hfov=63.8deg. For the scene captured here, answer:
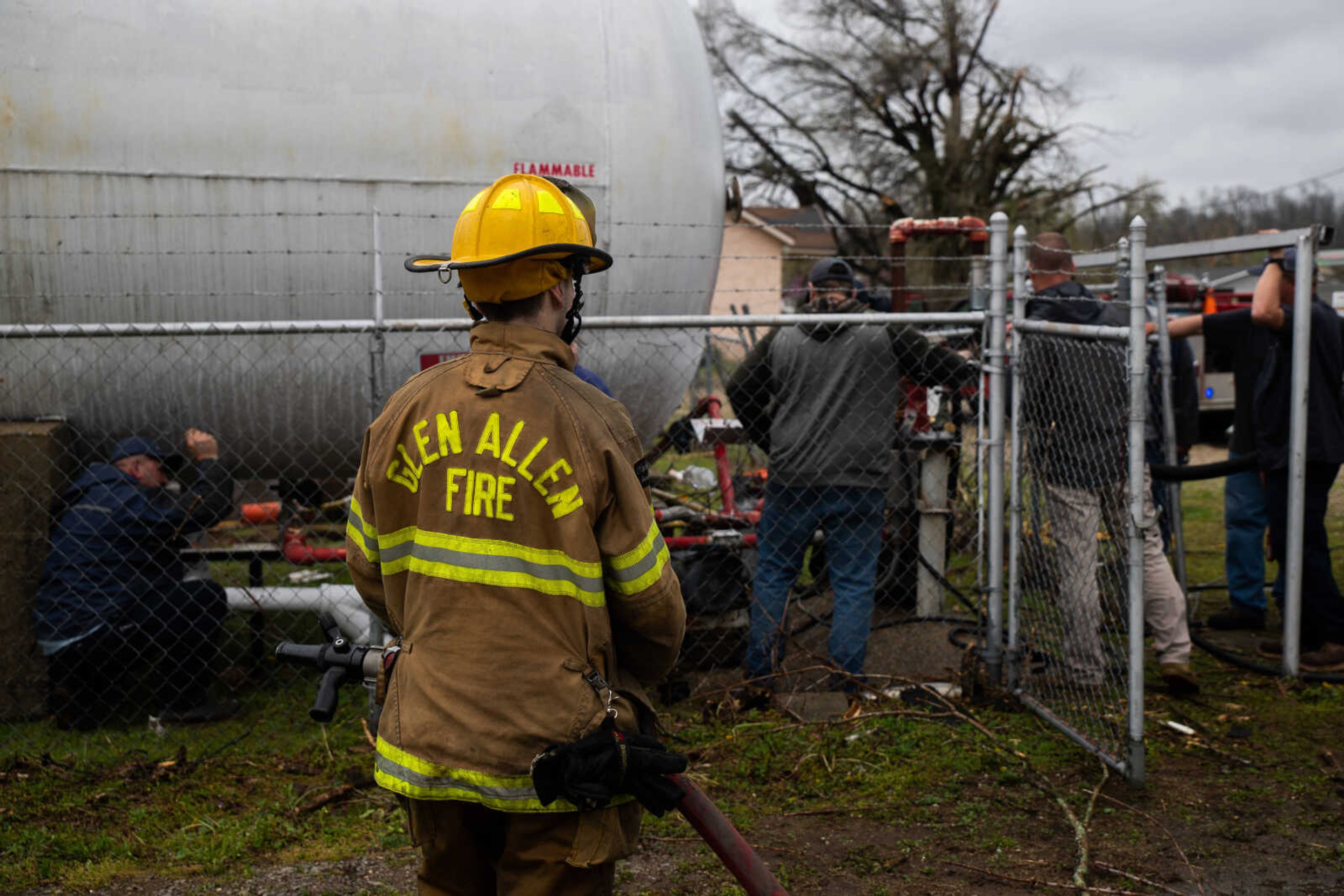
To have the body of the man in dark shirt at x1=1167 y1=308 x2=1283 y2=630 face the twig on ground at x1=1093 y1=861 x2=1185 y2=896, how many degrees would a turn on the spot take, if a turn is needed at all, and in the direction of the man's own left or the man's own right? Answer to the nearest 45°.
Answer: approximately 90° to the man's own left

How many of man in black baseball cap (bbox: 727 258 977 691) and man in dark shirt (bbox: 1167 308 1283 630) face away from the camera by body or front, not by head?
1

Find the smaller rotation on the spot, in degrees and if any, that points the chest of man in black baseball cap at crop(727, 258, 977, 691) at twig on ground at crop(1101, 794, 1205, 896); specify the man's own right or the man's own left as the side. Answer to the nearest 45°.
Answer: approximately 135° to the man's own right

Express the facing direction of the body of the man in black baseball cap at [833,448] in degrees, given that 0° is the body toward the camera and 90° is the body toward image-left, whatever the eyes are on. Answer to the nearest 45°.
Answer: approximately 180°

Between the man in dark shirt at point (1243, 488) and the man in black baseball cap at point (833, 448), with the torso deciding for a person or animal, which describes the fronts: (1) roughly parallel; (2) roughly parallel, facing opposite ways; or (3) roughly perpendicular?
roughly perpendicular

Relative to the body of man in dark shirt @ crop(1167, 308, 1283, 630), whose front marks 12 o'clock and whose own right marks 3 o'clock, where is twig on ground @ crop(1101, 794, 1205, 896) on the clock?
The twig on ground is roughly at 9 o'clock from the man in dark shirt.

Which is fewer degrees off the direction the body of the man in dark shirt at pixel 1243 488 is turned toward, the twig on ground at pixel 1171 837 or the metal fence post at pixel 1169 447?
the metal fence post

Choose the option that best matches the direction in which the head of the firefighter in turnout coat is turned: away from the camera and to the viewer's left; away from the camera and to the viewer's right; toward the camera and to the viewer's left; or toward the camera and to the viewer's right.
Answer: away from the camera and to the viewer's right

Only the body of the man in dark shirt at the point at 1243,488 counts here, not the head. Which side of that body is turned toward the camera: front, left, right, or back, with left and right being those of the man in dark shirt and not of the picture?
left

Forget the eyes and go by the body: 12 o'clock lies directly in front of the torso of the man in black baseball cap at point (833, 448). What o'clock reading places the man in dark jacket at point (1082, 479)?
The man in dark jacket is roughly at 3 o'clock from the man in black baseball cap.
